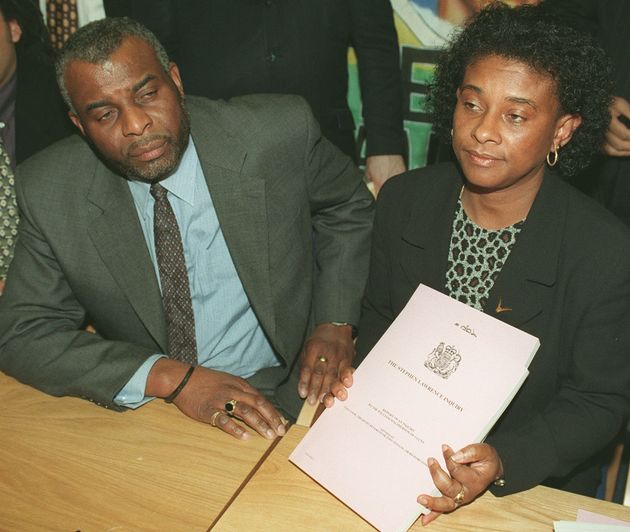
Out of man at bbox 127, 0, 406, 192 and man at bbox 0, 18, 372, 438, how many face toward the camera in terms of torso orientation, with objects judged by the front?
2

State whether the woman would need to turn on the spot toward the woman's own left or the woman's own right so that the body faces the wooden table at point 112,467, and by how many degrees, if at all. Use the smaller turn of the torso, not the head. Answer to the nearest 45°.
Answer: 0° — they already face it

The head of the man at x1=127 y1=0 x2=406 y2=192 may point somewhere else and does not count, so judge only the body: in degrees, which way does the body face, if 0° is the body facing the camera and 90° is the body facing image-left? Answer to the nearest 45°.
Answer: approximately 0°

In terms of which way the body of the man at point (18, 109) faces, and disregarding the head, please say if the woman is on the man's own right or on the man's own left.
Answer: on the man's own left

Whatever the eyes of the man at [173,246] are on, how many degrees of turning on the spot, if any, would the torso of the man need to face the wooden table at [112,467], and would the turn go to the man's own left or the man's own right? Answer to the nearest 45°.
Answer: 0° — they already face it

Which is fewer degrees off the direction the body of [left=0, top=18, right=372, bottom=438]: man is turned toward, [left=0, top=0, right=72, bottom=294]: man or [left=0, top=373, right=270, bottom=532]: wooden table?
the wooden table

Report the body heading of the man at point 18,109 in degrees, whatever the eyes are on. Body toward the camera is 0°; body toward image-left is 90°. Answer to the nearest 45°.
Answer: approximately 45°

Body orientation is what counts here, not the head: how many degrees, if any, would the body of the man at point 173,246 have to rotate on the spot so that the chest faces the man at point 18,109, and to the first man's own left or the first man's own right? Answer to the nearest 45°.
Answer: approximately 135° to the first man's own right

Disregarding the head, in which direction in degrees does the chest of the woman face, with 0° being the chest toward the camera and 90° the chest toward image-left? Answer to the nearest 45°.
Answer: approximately 45°

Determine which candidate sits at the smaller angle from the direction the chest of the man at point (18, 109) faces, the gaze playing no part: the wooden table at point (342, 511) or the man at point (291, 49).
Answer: the wooden table

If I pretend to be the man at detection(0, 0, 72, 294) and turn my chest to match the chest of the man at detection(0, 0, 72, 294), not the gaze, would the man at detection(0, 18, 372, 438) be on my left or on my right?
on my left

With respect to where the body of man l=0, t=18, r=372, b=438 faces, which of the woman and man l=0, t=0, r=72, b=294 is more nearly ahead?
the woman

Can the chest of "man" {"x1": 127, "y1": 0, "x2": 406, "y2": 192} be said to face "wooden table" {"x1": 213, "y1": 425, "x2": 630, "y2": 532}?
yes

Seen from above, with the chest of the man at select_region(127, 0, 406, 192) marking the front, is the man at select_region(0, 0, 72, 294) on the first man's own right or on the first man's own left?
on the first man's own right
